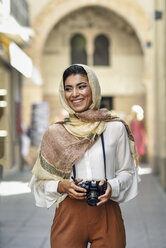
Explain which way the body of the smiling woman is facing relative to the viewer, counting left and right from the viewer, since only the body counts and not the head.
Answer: facing the viewer
